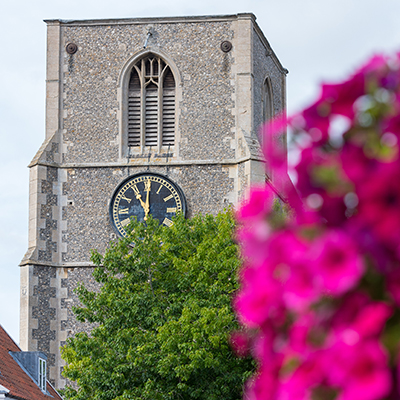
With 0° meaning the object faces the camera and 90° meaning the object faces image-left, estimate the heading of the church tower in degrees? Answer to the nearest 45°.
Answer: approximately 0°

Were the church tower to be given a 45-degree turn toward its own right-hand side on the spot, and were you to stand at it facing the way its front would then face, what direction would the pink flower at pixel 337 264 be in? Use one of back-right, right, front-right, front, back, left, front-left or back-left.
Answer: front-left

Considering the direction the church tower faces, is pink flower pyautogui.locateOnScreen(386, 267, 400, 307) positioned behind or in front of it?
in front

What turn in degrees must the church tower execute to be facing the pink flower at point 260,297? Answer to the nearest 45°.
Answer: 0° — it already faces it

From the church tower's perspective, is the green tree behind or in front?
in front

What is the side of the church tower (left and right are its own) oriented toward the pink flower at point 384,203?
front

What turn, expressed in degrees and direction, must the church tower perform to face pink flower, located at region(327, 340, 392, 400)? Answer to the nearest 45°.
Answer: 0° — it already faces it
